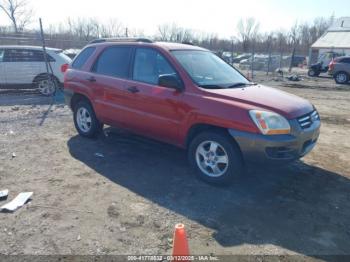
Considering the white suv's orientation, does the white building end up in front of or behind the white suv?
behind

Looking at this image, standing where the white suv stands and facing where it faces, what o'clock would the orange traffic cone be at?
The orange traffic cone is roughly at 9 o'clock from the white suv.

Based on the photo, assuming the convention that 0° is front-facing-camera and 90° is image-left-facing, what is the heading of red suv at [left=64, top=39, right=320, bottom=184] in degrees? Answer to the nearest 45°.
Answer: approximately 315°

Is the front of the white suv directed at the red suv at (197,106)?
no

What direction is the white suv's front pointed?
to the viewer's left

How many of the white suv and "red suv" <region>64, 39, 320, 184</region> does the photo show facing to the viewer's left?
1

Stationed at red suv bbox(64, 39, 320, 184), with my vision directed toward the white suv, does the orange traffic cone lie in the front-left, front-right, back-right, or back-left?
back-left

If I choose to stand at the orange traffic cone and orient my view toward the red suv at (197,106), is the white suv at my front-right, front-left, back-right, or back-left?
front-left

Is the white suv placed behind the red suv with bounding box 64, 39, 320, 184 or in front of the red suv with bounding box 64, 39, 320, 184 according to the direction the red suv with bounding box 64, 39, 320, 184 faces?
behind

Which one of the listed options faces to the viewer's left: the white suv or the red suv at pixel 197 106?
the white suv

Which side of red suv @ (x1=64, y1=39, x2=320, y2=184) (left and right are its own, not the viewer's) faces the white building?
left
